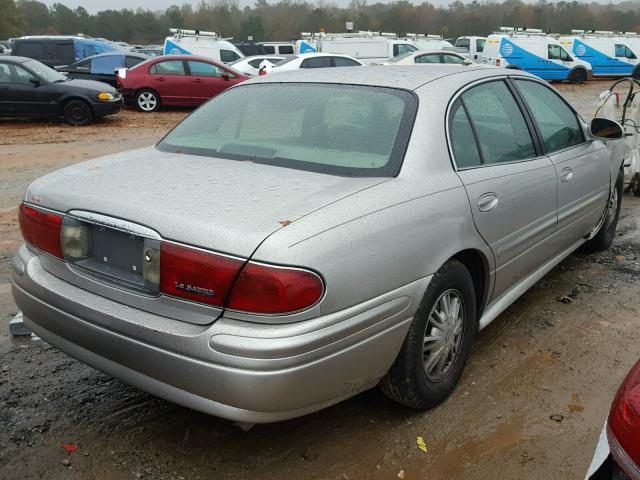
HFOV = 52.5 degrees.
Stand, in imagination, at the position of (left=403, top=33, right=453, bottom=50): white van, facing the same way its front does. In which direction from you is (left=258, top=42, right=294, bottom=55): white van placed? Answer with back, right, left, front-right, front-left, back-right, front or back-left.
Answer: back

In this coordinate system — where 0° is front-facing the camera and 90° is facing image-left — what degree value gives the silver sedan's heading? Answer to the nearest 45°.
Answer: approximately 225°

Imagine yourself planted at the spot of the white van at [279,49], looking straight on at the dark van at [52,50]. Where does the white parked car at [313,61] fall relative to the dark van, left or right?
left

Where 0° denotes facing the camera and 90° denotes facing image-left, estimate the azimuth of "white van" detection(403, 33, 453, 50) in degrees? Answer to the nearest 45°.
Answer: approximately 270°

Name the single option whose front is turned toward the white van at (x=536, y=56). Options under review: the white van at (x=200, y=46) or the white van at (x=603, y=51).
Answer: the white van at (x=200, y=46)

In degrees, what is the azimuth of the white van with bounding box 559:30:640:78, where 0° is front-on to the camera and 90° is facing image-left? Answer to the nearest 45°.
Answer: approximately 270°

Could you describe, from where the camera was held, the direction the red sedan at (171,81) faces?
facing to the right of the viewer

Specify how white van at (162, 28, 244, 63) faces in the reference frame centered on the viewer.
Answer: facing to the right of the viewer

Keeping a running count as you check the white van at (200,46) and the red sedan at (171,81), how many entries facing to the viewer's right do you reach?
2
